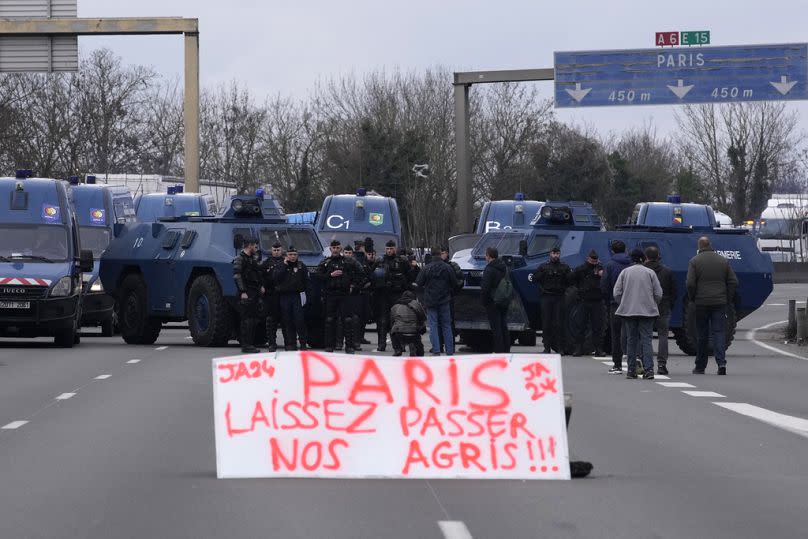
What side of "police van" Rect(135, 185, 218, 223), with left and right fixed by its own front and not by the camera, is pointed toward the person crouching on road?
front

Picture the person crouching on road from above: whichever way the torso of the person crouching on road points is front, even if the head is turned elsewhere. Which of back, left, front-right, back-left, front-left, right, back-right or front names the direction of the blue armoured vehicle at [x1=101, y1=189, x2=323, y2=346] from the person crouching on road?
front-left

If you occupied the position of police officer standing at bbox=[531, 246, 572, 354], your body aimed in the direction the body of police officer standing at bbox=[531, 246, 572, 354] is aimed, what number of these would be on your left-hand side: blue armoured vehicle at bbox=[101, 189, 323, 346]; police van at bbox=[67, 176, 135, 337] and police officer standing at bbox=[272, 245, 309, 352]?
0

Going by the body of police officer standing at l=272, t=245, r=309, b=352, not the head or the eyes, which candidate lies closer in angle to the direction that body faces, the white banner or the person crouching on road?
the white banner

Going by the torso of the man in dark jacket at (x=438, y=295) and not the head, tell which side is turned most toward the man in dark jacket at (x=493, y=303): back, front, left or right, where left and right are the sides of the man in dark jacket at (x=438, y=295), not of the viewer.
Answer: right

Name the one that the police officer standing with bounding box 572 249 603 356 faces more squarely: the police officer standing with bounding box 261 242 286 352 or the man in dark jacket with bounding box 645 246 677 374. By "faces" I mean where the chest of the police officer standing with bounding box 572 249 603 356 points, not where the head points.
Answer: the man in dark jacket

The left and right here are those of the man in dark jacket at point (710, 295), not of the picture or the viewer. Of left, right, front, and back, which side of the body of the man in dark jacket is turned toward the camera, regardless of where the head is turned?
back

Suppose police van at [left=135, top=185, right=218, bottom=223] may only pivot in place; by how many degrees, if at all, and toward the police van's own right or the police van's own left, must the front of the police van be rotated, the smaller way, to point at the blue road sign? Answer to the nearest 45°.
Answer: approximately 90° to the police van's own left

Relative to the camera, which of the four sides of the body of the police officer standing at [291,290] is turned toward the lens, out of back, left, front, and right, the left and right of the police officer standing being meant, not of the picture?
front

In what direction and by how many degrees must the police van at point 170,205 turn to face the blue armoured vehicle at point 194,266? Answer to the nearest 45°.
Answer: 0° — it already faces it

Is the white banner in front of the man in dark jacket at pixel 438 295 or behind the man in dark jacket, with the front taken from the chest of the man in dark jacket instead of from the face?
behind

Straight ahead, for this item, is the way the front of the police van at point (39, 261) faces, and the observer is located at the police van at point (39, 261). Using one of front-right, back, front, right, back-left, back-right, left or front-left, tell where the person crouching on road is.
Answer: front-left

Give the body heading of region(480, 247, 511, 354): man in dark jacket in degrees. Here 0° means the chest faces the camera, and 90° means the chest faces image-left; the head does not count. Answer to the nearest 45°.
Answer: approximately 90°

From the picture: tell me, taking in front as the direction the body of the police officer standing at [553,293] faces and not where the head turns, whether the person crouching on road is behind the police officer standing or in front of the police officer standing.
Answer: in front
